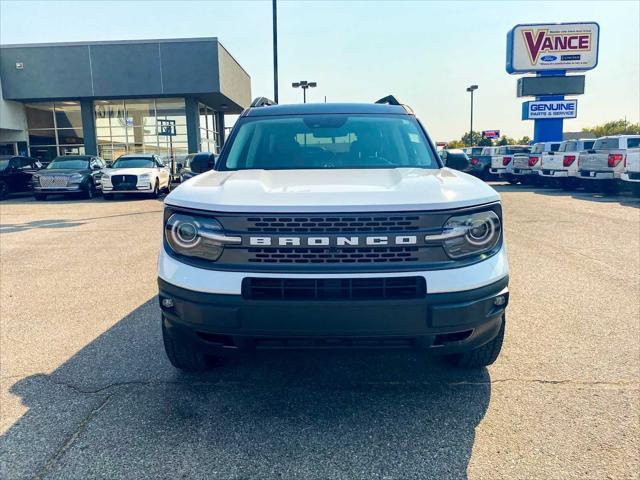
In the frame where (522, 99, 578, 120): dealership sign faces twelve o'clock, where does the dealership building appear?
The dealership building is roughly at 2 o'clock from the dealership sign.

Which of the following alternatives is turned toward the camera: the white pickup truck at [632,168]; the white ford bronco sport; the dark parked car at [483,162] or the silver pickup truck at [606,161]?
the white ford bronco sport

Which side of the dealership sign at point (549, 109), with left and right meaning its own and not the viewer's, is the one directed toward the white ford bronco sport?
front

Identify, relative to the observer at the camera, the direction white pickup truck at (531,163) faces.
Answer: facing away from the viewer and to the right of the viewer

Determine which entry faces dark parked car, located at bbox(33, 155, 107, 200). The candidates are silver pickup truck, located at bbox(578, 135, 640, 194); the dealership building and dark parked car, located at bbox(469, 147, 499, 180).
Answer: the dealership building

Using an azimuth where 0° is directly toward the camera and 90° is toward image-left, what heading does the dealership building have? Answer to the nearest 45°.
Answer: approximately 0°

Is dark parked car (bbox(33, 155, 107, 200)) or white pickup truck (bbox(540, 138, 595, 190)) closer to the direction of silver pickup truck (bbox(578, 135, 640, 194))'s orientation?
the white pickup truck

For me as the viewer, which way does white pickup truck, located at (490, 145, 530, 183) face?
facing away from the viewer and to the right of the viewer
